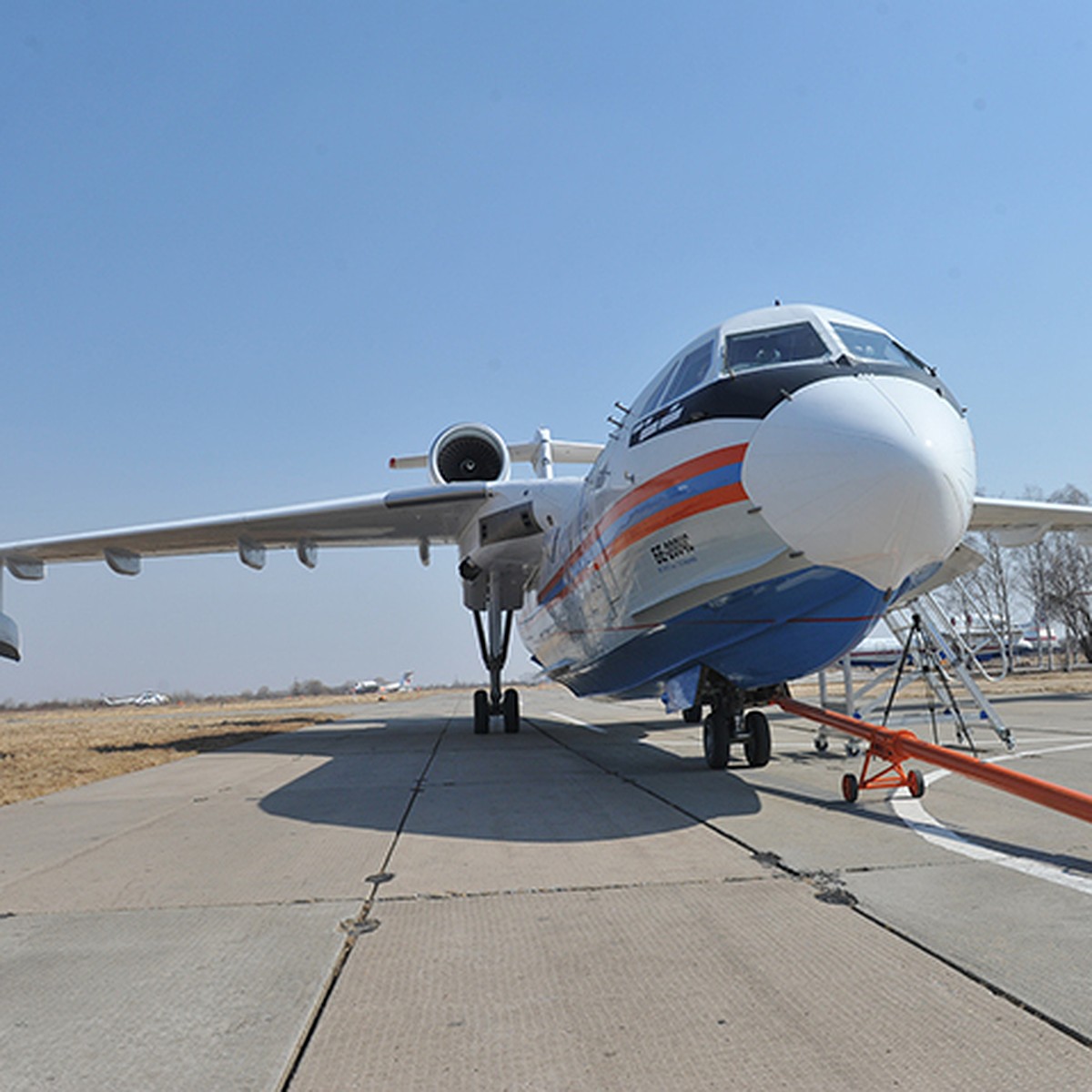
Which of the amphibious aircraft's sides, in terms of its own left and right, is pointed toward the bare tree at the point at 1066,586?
left

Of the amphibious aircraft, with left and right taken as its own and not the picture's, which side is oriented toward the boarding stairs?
left

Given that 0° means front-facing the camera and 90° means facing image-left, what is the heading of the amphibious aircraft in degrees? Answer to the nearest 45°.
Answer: approximately 315°
